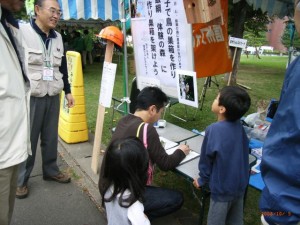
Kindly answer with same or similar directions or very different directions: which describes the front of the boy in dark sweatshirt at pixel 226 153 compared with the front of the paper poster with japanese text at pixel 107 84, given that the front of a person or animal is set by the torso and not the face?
very different directions

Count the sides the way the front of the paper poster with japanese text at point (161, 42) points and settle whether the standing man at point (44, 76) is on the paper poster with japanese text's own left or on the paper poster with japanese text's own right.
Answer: on the paper poster with japanese text's own right

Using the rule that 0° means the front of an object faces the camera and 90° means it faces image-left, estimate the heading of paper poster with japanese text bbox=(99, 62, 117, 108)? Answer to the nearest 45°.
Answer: approximately 0°

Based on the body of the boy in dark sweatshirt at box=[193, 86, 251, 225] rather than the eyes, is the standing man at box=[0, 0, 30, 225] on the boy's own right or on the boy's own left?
on the boy's own left

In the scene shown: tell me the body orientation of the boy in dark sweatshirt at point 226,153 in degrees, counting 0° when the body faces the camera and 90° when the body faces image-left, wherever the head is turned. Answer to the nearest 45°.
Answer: approximately 135°

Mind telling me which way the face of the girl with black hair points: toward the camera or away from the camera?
away from the camera

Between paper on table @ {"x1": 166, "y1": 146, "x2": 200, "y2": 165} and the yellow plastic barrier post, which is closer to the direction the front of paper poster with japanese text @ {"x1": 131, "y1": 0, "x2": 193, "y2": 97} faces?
the paper on table
